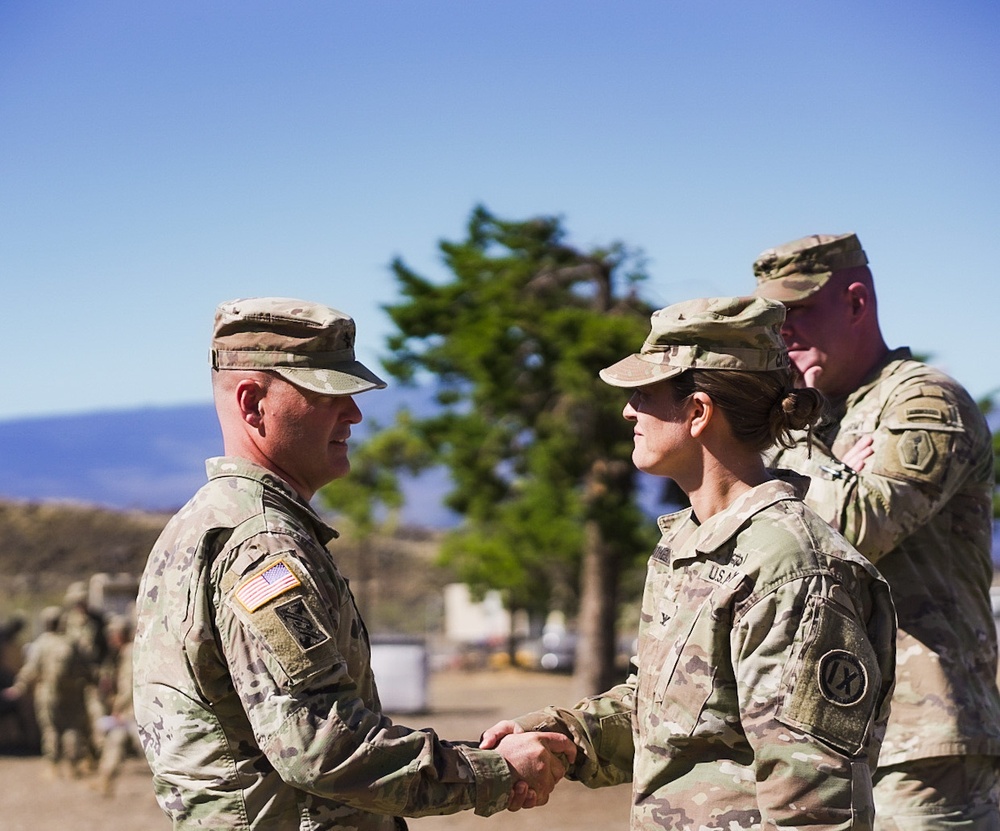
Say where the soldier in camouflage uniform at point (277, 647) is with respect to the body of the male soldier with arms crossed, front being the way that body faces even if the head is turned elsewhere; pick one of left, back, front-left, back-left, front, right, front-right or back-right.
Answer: front-left

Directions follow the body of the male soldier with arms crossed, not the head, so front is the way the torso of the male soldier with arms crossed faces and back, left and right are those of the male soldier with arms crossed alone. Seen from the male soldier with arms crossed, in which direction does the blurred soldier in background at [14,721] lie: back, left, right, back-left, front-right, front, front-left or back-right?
front-right

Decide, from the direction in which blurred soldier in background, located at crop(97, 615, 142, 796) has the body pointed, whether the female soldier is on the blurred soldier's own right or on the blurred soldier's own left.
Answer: on the blurred soldier's own left

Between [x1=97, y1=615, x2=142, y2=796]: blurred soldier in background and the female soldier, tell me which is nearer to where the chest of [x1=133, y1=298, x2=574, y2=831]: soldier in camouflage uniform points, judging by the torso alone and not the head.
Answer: the female soldier

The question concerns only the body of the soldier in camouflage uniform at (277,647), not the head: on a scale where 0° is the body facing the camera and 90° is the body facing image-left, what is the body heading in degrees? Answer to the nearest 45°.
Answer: approximately 270°

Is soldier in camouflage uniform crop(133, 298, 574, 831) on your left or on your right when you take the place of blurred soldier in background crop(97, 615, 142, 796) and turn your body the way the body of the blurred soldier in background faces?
on your left

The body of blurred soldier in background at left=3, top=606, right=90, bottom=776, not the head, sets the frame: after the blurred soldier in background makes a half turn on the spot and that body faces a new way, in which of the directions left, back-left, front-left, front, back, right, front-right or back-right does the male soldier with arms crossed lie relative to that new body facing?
front

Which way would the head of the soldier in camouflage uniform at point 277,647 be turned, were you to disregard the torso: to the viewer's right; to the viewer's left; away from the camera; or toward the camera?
to the viewer's right

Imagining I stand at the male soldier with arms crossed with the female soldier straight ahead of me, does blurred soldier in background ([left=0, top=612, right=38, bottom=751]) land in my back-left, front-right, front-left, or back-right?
back-right

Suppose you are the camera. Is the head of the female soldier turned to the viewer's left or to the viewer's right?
to the viewer's left

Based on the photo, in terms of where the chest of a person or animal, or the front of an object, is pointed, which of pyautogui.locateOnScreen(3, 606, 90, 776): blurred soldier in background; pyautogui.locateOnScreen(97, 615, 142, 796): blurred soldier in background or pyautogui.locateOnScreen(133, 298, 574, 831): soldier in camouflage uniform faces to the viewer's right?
the soldier in camouflage uniform

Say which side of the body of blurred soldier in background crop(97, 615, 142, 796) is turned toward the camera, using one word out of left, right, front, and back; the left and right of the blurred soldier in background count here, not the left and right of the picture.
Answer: left

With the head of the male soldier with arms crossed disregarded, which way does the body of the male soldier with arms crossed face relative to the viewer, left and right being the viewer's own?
facing to the left of the viewer
